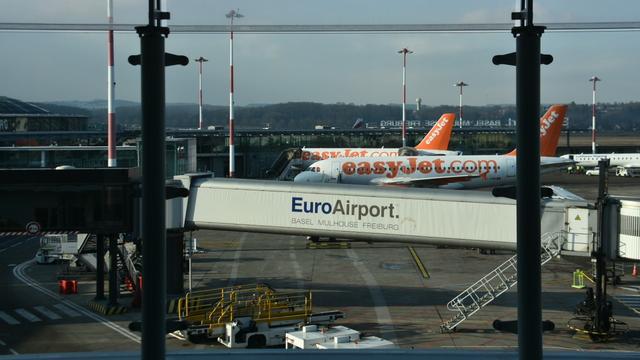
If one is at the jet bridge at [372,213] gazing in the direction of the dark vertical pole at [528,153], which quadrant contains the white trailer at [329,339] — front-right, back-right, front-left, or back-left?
front-right

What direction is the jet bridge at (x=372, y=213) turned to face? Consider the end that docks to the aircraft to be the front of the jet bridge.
to the viewer's right

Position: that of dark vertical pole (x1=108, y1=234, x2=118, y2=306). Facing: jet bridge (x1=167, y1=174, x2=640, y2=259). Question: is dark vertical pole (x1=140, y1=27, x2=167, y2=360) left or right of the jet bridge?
right

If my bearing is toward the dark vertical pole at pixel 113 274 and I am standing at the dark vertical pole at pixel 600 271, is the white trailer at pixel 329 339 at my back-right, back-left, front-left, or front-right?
front-left

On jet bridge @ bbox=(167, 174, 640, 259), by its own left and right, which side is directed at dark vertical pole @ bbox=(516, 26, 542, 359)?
right

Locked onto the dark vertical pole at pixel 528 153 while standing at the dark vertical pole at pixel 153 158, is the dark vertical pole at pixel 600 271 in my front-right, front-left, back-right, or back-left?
front-left

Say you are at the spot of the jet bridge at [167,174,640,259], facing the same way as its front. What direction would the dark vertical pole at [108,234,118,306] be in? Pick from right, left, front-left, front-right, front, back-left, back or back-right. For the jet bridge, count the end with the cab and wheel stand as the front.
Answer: back

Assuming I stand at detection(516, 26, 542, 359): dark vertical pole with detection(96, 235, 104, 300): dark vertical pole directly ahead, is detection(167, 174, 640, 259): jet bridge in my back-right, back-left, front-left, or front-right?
front-right
